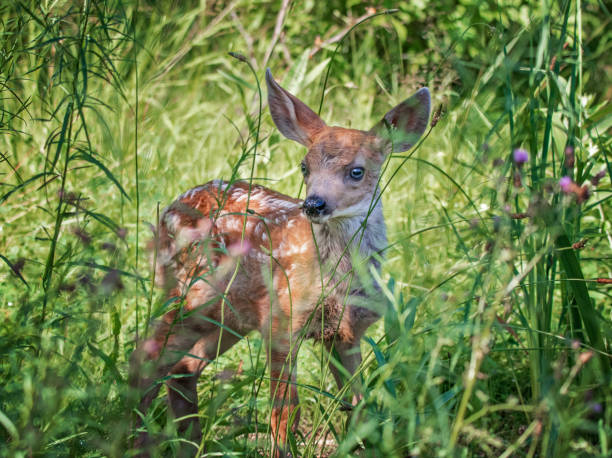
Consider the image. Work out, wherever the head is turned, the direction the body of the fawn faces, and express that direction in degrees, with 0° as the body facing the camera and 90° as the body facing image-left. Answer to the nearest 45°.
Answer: approximately 315°
